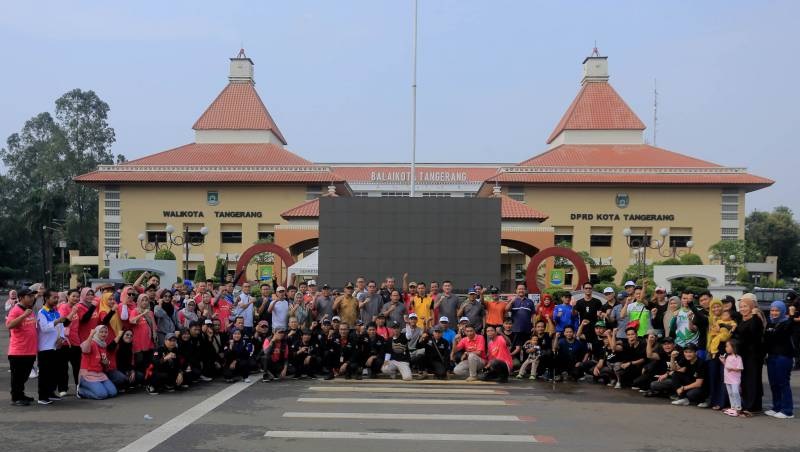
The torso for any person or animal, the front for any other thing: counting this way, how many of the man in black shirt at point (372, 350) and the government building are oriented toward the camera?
2

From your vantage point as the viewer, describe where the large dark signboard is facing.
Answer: facing the viewer

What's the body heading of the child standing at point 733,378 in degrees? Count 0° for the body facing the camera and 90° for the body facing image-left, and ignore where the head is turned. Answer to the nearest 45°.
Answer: approximately 45°

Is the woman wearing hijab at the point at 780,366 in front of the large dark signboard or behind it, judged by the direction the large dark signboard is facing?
in front

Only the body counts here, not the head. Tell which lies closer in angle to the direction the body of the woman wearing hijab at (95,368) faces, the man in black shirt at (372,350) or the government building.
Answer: the man in black shirt

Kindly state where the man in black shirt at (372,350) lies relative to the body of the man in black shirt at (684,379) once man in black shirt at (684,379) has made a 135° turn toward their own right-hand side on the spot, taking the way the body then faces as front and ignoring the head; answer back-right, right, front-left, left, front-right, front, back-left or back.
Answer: left

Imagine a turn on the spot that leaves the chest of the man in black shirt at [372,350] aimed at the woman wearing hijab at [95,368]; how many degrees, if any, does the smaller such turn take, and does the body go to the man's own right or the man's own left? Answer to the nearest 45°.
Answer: approximately 45° to the man's own right

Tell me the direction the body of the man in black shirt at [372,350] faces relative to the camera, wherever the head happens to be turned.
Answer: toward the camera

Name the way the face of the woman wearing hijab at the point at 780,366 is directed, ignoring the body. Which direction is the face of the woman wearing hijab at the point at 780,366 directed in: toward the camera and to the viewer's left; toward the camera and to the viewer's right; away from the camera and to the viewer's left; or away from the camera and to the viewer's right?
toward the camera and to the viewer's left

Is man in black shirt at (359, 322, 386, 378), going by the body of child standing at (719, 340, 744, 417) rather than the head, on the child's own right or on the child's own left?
on the child's own right

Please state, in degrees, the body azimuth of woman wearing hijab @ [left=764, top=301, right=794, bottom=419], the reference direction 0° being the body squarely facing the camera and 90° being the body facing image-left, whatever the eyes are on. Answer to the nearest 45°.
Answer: approximately 45°

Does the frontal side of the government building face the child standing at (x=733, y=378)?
yes

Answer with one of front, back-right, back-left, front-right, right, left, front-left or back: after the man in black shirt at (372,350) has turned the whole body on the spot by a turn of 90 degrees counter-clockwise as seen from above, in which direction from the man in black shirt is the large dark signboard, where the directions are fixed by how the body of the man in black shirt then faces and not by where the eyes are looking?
left
